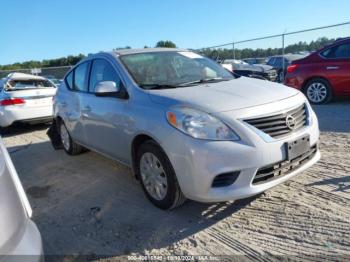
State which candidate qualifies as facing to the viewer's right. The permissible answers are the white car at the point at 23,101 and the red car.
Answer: the red car

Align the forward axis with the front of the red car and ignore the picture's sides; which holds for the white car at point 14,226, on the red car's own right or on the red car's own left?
on the red car's own right

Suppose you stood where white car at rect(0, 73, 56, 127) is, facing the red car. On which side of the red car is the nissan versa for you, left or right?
right

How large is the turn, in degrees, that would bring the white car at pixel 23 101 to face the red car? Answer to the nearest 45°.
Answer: approximately 135° to its right

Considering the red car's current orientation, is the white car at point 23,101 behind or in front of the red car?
behind

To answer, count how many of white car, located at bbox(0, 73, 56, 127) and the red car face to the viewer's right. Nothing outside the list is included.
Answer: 1

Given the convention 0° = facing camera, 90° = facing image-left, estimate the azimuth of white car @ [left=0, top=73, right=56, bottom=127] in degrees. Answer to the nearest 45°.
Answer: approximately 135°

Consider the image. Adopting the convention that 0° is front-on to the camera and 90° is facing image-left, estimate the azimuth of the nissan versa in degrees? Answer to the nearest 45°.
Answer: approximately 315°

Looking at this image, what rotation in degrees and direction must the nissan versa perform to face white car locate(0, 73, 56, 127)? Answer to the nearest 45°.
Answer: approximately 180°

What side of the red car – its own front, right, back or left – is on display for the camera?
right

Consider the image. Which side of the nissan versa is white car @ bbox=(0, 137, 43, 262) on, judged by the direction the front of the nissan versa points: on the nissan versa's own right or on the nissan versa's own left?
on the nissan versa's own right
